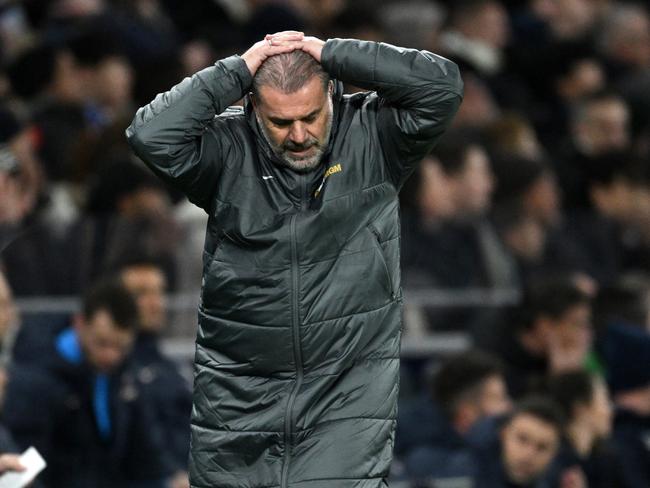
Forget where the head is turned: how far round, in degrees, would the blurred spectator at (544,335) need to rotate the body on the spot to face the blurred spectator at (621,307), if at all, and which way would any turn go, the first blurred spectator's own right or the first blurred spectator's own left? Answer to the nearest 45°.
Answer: approximately 90° to the first blurred spectator's own left

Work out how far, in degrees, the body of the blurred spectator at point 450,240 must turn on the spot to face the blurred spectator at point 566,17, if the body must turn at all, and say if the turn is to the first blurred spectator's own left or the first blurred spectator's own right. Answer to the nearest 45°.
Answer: approximately 135° to the first blurred spectator's own left

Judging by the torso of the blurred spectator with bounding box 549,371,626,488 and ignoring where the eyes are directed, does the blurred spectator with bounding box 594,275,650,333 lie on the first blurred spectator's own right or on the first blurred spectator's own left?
on the first blurred spectator's own left

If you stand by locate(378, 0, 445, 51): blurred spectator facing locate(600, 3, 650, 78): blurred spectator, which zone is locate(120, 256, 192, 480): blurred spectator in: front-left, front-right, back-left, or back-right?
back-right

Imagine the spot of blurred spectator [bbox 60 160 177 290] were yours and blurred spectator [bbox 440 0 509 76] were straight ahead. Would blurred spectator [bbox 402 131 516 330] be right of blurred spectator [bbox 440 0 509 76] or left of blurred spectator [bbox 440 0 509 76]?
right
